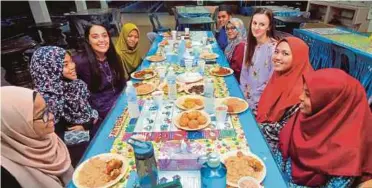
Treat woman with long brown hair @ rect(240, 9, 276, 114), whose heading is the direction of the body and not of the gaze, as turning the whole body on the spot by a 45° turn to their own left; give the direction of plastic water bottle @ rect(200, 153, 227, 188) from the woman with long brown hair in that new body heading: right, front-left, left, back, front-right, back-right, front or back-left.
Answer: front

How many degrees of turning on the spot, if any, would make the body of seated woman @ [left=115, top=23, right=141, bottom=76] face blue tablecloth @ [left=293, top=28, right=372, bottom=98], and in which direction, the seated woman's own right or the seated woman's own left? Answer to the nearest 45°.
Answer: approximately 45° to the seated woman's own left

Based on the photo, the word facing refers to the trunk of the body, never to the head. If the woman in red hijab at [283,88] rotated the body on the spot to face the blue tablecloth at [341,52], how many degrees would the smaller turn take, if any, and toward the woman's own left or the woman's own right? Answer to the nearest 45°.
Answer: approximately 135° to the woman's own right

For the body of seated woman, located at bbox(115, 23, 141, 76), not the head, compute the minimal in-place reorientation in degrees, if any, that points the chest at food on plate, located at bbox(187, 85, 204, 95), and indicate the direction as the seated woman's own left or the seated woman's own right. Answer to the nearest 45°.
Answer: approximately 45° to the seated woman's own right

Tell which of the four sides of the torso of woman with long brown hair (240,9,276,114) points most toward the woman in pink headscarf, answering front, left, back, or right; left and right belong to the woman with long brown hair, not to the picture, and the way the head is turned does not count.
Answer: front

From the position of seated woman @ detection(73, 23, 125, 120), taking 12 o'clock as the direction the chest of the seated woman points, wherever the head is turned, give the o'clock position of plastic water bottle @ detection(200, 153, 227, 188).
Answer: The plastic water bottle is roughly at 1 o'clock from the seated woman.

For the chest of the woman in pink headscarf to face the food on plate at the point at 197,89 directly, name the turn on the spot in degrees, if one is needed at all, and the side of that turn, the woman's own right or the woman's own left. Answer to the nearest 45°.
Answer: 0° — they already face it

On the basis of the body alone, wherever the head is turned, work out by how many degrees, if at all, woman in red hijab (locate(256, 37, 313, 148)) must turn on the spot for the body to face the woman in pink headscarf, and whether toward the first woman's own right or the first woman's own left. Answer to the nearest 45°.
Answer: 0° — they already face them

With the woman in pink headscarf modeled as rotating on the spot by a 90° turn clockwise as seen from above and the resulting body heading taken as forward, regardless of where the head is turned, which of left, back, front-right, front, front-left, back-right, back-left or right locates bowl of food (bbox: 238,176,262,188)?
front-left

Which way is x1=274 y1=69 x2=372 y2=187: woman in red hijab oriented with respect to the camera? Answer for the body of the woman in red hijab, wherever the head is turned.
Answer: to the viewer's left

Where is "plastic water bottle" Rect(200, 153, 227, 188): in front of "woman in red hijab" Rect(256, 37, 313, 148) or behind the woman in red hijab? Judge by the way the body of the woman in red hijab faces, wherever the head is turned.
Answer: in front

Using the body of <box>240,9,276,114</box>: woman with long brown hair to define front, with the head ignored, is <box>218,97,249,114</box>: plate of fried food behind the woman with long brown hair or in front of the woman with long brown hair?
in front

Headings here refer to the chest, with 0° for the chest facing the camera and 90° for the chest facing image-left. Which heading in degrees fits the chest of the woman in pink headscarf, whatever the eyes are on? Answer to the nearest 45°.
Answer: approximately 270°

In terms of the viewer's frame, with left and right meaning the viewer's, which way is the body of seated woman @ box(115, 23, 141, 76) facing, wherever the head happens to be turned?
facing the viewer and to the right of the viewer
